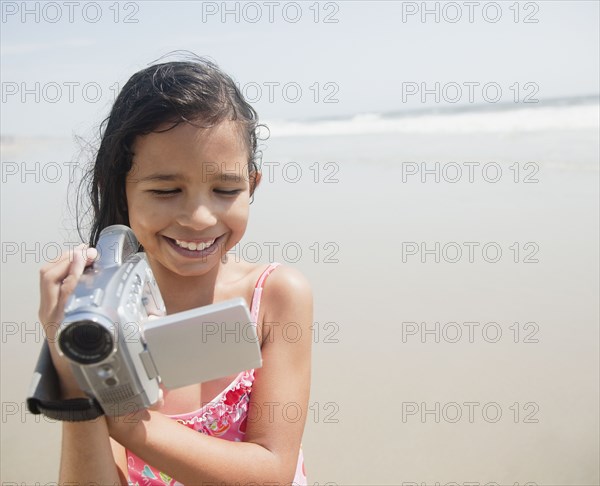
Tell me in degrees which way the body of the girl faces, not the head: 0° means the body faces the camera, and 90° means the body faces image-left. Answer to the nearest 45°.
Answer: approximately 0°
